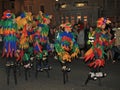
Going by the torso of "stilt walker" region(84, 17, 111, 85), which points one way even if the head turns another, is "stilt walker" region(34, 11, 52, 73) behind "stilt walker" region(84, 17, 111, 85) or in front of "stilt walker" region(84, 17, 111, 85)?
behind

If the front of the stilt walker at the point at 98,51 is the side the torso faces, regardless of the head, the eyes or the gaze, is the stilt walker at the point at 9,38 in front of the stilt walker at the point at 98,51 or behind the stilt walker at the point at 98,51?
behind

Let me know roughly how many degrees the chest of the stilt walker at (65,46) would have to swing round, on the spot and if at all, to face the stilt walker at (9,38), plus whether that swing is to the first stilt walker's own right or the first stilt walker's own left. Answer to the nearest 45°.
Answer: approximately 90° to the first stilt walker's own right

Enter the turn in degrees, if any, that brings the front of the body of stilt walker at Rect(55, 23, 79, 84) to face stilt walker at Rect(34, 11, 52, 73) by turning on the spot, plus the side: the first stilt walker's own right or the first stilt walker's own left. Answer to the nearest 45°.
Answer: approximately 135° to the first stilt walker's own right
